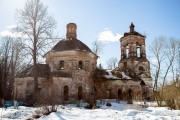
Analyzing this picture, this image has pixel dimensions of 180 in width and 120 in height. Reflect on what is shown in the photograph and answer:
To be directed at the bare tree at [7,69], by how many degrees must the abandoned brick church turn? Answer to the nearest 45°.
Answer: approximately 135° to its left

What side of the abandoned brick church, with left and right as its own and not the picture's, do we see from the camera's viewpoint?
right
